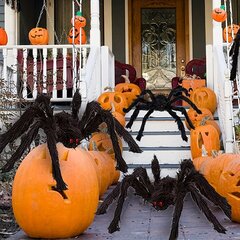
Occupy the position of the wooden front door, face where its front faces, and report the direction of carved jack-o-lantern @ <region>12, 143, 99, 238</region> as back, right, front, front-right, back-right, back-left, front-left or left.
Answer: front

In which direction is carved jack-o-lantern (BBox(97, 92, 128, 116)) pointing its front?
toward the camera

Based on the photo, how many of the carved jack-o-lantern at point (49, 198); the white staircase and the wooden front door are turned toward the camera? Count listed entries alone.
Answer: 3

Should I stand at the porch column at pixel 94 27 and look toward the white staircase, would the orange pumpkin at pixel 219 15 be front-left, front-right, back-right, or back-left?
front-left

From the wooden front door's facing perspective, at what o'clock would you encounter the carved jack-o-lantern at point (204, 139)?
The carved jack-o-lantern is roughly at 12 o'clock from the wooden front door.

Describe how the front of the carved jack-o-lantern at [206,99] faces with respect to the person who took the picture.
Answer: facing the viewer and to the left of the viewer

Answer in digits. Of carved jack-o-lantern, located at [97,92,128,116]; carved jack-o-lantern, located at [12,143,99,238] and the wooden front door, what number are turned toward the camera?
3

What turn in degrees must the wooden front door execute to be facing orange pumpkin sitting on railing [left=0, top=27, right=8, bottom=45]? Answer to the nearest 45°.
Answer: approximately 45° to its right

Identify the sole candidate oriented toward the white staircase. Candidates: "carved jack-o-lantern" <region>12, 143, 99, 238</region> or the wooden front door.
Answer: the wooden front door

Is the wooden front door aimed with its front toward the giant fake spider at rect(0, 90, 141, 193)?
yes

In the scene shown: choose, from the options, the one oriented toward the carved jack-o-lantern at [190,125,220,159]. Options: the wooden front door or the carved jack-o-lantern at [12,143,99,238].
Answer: the wooden front door

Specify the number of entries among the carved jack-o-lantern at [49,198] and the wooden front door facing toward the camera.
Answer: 2

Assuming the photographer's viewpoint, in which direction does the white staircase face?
facing the viewer
